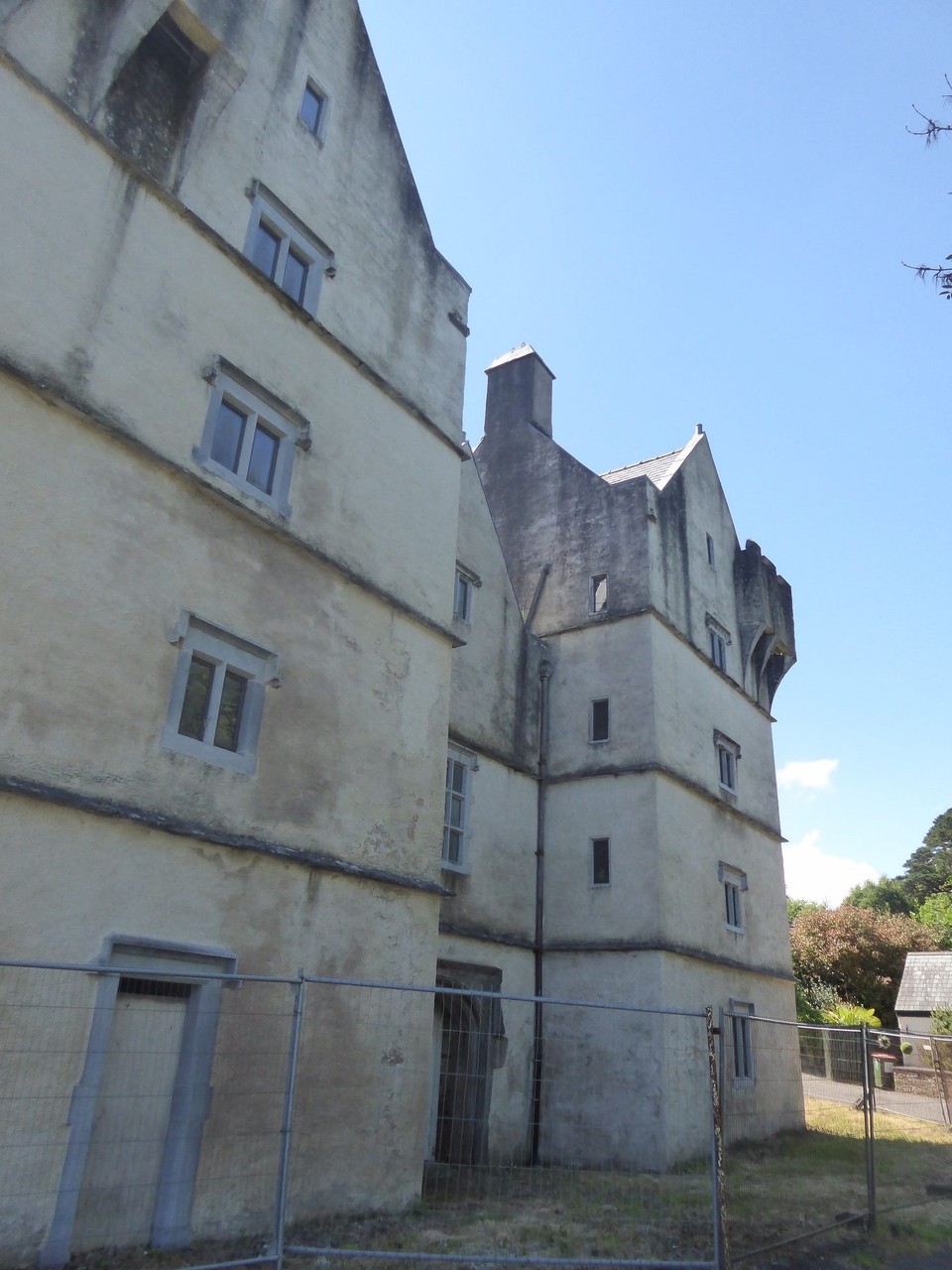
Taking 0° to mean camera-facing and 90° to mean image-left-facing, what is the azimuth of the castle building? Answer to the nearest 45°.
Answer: approximately 315°

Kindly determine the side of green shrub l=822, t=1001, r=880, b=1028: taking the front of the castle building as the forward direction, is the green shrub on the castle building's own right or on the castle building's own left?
on the castle building's own left

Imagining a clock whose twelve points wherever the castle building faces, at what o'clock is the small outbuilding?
The small outbuilding is roughly at 9 o'clock from the castle building.

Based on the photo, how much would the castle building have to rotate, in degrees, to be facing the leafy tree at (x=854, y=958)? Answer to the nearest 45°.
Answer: approximately 90° to its left
